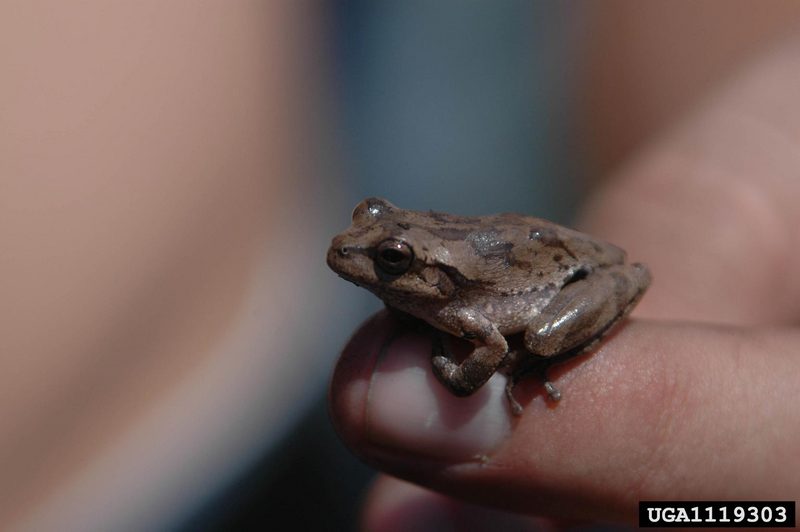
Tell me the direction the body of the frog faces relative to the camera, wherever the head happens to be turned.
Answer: to the viewer's left
